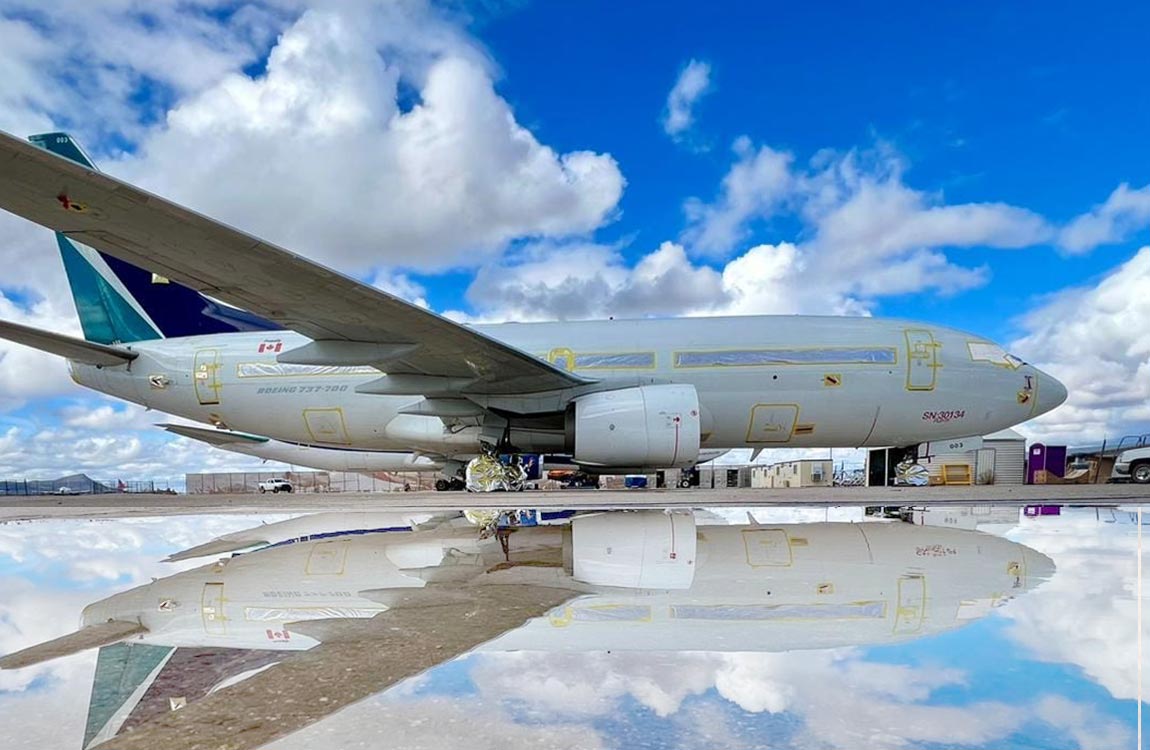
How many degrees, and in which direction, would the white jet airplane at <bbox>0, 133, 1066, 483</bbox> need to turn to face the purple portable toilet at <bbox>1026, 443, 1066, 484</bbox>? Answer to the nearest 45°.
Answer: approximately 45° to its left

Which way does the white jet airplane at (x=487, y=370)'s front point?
to the viewer's right

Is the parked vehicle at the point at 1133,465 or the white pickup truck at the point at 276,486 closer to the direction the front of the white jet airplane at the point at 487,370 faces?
the parked vehicle
